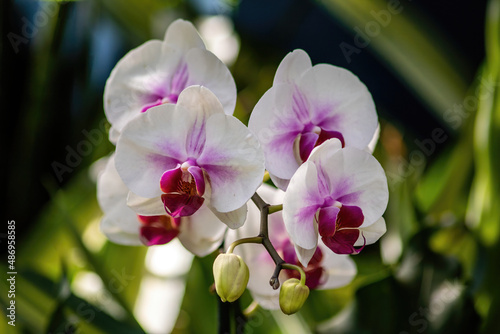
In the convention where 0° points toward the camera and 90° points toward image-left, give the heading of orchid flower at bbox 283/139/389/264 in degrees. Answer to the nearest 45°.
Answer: approximately 315°

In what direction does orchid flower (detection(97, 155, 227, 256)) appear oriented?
toward the camera

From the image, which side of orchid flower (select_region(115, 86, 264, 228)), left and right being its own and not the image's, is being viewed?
front

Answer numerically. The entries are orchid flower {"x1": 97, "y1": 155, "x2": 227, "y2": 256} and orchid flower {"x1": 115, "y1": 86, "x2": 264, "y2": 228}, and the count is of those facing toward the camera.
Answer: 2
